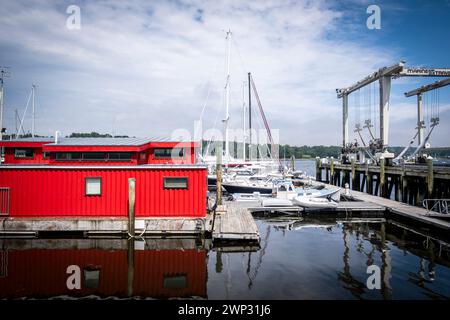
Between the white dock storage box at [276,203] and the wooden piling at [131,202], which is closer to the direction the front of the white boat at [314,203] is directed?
the white dock storage box

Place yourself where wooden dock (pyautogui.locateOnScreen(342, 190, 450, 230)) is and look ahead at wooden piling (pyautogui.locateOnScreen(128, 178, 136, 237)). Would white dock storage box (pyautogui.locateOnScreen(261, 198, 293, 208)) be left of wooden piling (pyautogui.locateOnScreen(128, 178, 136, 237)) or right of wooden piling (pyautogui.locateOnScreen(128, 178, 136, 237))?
right

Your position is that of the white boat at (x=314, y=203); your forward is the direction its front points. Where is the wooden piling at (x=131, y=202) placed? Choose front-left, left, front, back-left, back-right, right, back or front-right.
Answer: front-left

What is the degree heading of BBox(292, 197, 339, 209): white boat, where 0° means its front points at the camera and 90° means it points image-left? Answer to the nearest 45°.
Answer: approximately 90°

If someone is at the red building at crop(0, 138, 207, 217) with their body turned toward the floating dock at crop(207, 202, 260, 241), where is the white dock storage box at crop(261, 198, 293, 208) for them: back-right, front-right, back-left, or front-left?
front-left

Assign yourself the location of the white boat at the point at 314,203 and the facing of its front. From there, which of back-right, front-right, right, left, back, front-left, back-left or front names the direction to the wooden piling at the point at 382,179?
back-right

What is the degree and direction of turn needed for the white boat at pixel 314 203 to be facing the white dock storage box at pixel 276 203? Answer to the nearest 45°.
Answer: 0° — it already faces it

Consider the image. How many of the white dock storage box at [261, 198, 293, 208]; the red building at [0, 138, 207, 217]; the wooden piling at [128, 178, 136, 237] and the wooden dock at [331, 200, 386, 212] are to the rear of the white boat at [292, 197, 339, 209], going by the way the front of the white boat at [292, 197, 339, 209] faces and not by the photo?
1

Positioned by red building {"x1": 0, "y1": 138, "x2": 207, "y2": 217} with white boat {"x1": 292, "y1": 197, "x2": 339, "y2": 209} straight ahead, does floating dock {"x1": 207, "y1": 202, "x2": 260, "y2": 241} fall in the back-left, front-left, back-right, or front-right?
front-right

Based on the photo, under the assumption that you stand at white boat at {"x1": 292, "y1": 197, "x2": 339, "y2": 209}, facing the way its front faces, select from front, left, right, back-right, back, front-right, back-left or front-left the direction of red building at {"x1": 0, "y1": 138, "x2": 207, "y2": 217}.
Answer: front-left
